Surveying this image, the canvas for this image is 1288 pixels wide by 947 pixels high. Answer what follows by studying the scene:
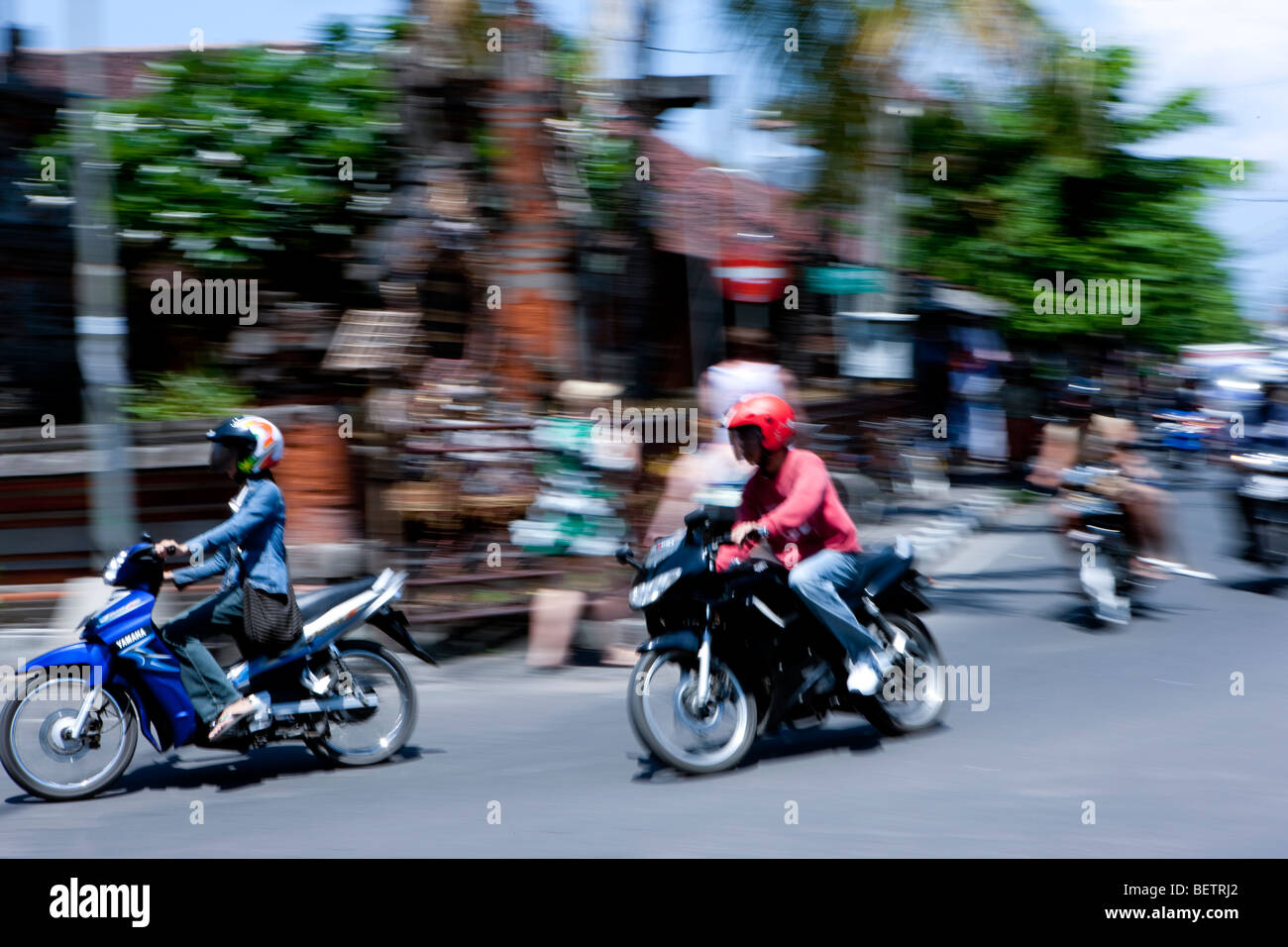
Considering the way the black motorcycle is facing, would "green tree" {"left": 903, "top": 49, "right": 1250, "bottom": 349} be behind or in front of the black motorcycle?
behind

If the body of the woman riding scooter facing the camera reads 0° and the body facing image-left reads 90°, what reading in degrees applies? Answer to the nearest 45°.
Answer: approximately 90°

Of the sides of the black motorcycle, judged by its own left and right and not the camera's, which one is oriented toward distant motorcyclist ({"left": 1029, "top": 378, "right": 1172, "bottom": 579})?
back

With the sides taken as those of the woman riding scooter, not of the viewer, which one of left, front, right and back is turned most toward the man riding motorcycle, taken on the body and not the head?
back

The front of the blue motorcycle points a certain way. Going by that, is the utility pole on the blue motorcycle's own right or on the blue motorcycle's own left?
on the blue motorcycle's own right

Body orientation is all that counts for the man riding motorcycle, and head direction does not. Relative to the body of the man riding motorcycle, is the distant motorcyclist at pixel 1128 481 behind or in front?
behind

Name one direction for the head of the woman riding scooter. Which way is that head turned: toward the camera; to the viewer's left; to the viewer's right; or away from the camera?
to the viewer's left

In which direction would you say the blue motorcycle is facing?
to the viewer's left

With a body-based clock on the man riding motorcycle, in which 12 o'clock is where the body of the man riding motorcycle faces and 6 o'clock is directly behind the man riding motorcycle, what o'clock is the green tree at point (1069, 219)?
The green tree is roughly at 5 o'clock from the man riding motorcycle.

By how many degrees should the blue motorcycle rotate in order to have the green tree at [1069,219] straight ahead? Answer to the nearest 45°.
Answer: approximately 135° to its right

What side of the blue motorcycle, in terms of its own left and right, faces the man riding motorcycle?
back

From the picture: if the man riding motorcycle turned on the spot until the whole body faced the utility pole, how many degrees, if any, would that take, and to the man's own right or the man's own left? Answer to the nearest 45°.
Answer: approximately 90° to the man's own right

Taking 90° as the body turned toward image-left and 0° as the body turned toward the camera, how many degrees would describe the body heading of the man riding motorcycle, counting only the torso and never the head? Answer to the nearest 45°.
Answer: approximately 45°

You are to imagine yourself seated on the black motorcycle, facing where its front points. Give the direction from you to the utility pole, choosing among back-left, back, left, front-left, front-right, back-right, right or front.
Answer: right
